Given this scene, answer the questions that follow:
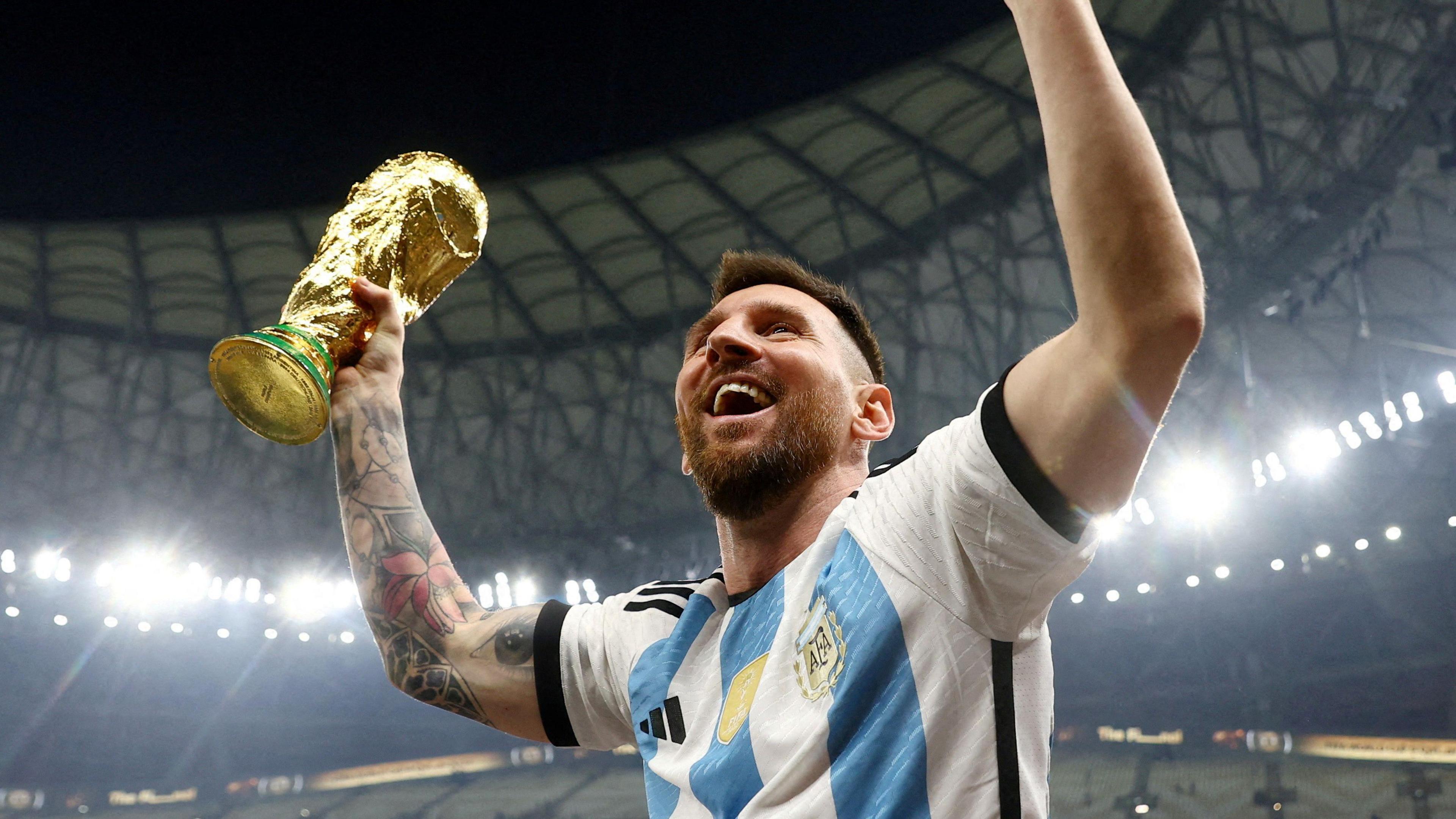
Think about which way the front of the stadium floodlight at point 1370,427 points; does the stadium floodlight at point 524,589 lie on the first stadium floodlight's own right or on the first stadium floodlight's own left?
on the first stadium floodlight's own right

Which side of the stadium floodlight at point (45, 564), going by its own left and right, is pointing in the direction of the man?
front

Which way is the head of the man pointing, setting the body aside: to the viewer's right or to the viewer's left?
to the viewer's left

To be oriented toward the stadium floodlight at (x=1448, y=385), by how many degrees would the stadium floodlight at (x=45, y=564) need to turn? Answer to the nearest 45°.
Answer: approximately 45° to its left

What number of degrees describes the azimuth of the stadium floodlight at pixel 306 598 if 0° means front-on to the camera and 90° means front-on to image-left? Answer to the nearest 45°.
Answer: approximately 0°

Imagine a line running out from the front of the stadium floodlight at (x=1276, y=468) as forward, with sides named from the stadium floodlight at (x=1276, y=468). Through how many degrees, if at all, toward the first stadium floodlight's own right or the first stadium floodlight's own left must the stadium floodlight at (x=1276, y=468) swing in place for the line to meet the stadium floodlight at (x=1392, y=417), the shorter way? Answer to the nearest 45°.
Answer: approximately 45° to the first stadium floodlight's own left
